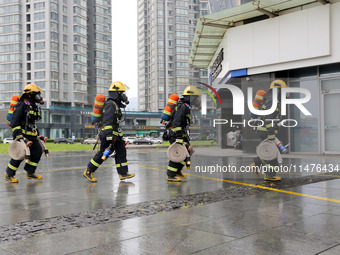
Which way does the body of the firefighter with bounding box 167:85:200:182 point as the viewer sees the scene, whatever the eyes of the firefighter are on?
to the viewer's right

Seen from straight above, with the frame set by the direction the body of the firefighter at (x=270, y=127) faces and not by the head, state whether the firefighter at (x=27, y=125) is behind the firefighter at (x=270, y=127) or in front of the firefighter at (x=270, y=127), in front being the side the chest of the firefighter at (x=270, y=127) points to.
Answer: behind

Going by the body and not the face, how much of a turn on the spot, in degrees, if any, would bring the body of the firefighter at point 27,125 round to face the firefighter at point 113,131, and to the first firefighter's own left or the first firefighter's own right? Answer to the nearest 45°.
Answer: approximately 45° to the first firefighter's own right

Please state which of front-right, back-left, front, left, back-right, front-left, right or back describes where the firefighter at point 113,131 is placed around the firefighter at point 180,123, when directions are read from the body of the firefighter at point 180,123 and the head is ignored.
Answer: back

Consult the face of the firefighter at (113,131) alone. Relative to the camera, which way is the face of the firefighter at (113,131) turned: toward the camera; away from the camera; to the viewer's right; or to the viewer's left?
to the viewer's right

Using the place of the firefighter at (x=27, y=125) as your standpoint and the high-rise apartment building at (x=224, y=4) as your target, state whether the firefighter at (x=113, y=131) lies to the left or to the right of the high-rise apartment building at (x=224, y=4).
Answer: right

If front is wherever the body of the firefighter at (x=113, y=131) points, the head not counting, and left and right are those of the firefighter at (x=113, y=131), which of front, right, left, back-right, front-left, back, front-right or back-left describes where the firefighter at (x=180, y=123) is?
front

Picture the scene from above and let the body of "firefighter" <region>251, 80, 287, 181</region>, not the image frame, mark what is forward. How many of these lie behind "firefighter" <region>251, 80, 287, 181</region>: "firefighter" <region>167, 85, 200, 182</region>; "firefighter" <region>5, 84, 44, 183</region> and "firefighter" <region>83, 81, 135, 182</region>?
3

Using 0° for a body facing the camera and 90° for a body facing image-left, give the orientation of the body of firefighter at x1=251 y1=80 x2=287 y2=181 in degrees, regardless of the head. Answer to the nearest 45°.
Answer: approximately 270°

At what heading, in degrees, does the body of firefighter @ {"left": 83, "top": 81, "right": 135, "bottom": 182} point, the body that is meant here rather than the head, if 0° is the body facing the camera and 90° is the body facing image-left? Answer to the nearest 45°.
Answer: approximately 270°

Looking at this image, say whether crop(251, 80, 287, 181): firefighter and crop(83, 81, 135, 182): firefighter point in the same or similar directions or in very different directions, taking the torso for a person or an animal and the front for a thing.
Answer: same or similar directions

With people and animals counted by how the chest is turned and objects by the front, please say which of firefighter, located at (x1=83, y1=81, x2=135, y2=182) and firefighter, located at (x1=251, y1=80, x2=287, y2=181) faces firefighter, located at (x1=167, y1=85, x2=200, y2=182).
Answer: firefighter, located at (x1=83, y1=81, x2=135, y2=182)

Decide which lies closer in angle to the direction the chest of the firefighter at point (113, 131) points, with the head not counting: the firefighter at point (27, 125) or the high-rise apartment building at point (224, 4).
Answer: the high-rise apartment building

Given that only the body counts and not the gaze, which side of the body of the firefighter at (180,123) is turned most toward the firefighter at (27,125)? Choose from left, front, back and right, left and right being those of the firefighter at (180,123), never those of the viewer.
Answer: back

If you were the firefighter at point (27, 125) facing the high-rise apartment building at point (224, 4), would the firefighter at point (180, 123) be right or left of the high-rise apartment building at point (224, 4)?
right

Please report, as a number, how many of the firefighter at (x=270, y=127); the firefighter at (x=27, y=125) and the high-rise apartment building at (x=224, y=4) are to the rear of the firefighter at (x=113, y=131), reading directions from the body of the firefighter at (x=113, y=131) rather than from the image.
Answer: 1

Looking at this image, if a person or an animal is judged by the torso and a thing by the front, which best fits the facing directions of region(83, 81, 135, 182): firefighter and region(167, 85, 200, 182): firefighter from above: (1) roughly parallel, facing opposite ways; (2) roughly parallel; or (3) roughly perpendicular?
roughly parallel

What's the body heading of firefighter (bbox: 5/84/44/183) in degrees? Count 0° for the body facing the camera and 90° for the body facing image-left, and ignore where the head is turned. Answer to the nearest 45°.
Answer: approximately 270°
